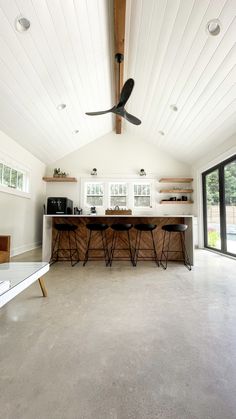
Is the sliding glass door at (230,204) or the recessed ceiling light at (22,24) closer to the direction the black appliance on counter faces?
the recessed ceiling light

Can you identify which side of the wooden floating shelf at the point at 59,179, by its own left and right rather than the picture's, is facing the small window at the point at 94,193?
left

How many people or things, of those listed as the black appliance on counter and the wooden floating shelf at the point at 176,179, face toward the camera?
2

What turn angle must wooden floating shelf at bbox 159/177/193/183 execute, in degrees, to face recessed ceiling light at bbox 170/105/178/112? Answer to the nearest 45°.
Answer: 0° — it already faces it

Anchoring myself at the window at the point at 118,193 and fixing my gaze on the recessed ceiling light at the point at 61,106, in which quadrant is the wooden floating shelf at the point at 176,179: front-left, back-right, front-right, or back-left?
back-left

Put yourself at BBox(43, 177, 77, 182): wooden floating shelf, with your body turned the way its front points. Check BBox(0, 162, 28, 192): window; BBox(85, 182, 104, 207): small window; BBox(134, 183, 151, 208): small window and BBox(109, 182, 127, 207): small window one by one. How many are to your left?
3

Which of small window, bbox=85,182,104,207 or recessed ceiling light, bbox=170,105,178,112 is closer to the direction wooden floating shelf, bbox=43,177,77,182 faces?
the recessed ceiling light

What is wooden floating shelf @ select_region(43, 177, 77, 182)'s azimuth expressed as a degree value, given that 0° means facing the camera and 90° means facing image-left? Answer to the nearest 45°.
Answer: approximately 0°

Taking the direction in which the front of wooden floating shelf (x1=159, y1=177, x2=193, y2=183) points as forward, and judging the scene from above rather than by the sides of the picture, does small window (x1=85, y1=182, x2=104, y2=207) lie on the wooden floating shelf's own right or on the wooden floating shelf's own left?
on the wooden floating shelf's own right
